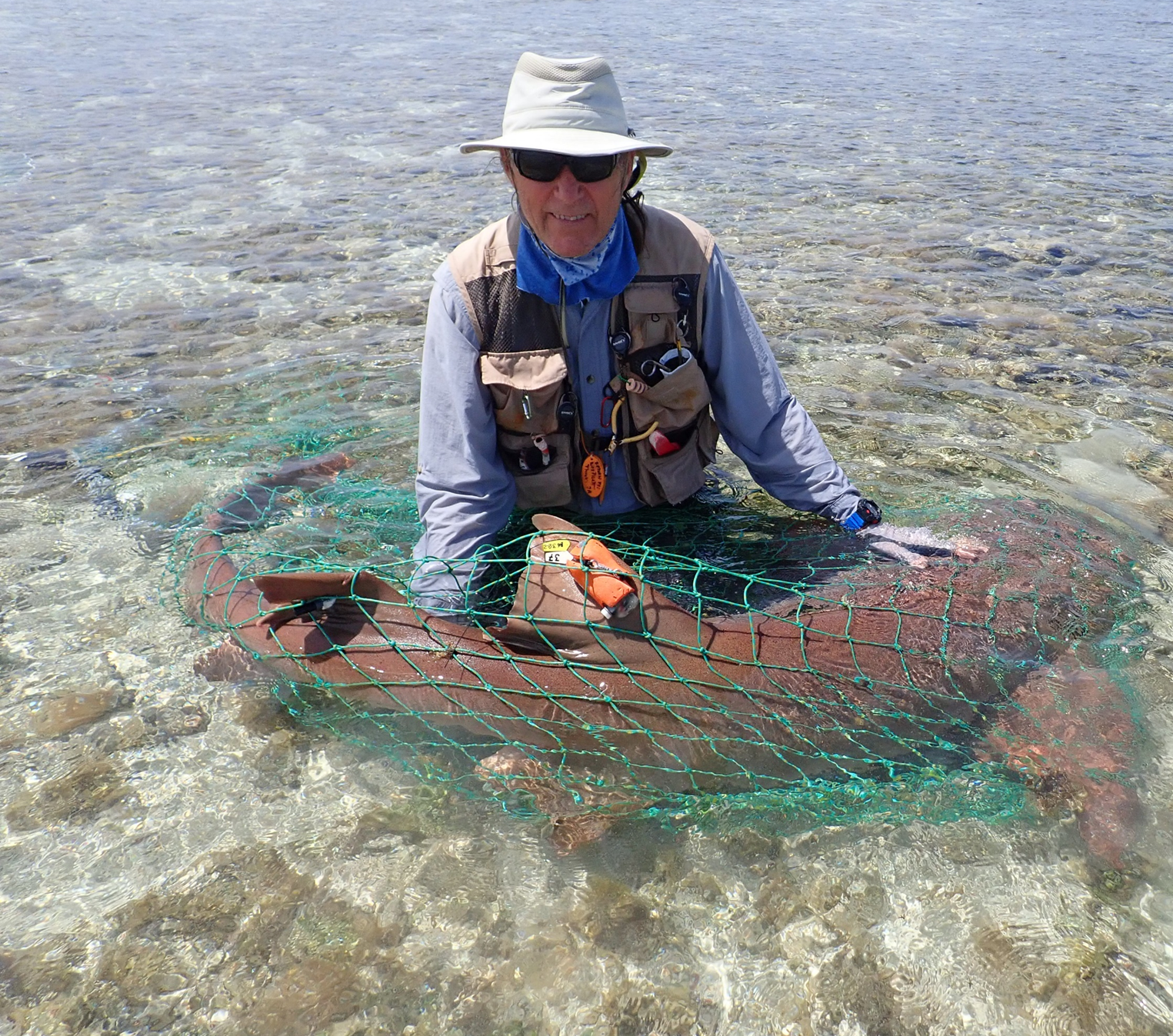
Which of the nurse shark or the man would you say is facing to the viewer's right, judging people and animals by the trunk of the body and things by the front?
the nurse shark

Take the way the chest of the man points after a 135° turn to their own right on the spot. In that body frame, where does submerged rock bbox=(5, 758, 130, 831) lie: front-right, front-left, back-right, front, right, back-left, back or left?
left

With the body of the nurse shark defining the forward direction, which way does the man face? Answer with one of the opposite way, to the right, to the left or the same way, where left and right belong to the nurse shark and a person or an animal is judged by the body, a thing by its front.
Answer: to the right

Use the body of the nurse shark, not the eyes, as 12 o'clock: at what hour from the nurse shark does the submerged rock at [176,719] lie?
The submerged rock is roughly at 6 o'clock from the nurse shark.

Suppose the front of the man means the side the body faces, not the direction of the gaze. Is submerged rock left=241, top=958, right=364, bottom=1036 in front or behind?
in front

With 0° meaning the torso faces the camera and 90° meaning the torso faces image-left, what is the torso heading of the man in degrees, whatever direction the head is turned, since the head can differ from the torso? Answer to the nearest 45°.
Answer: approximately 0°

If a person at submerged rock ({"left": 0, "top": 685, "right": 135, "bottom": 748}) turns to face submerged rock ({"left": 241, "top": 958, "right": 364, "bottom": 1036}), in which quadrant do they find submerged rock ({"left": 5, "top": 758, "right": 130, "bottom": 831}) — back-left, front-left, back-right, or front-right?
front-right

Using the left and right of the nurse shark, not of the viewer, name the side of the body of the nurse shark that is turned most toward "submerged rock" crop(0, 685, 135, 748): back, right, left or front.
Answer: back

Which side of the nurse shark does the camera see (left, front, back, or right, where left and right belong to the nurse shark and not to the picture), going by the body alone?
right
